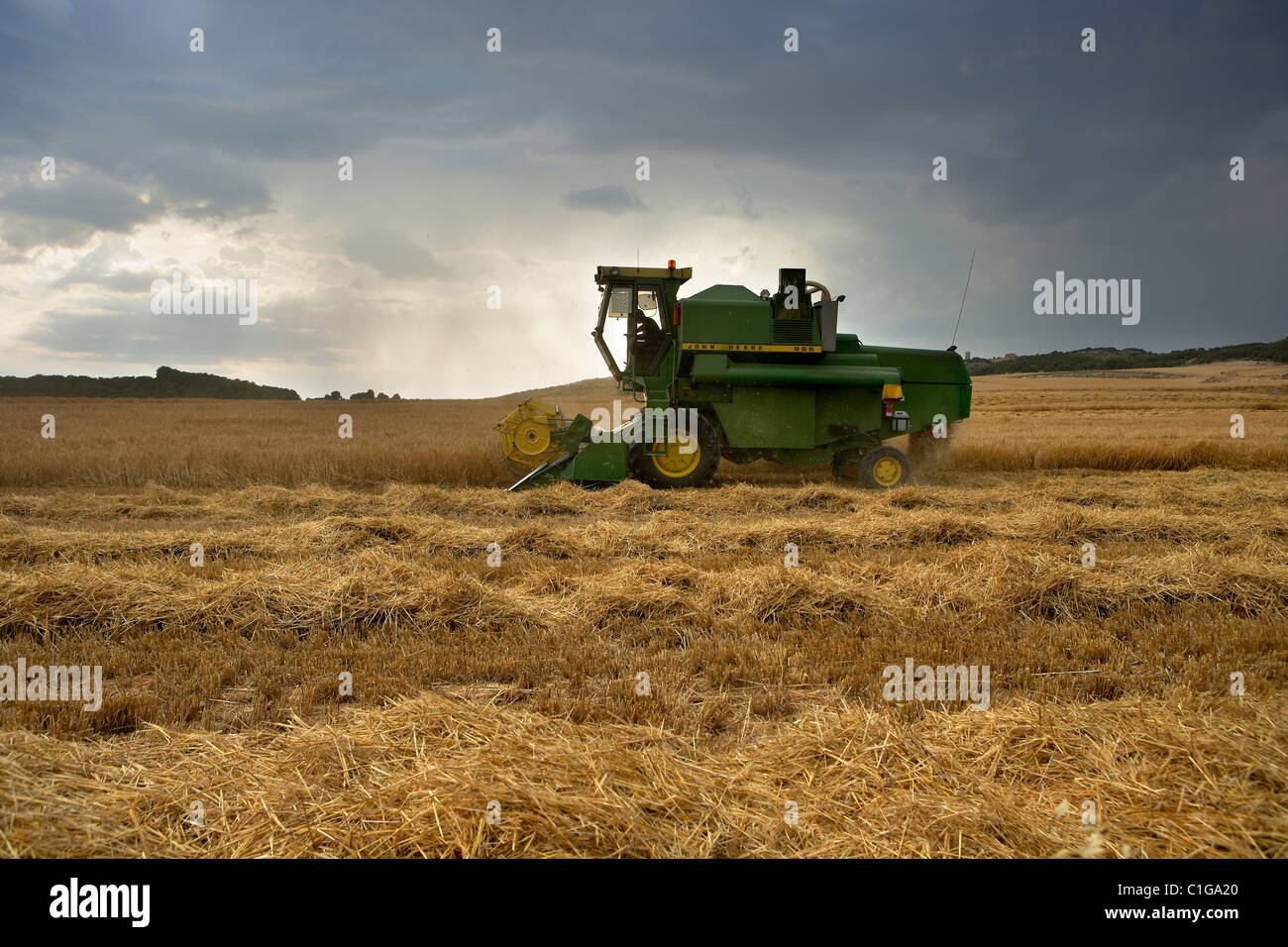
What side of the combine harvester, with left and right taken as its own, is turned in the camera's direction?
left
